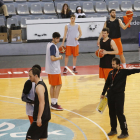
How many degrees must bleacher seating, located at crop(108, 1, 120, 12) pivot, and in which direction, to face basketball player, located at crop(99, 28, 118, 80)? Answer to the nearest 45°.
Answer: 0° — it already faces them

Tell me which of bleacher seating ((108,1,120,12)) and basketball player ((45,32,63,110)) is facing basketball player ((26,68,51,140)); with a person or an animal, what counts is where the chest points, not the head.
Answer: the bleacher seating

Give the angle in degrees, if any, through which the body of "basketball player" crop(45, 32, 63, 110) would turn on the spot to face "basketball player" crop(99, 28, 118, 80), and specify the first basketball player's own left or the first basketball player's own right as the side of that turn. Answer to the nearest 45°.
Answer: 0° — they already face them

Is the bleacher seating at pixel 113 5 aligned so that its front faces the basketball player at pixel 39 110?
yes

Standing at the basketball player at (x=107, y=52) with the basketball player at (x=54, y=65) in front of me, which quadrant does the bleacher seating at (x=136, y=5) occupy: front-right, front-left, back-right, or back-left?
back-right

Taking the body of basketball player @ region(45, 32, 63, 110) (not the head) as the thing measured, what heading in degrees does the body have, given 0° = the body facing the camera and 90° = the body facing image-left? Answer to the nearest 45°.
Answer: approximately 270°

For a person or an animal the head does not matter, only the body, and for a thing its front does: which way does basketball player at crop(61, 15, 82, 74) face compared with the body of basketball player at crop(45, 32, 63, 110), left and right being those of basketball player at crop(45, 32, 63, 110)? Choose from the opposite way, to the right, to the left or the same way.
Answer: to the right

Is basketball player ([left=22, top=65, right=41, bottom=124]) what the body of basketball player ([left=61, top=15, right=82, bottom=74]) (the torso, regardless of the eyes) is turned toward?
yes

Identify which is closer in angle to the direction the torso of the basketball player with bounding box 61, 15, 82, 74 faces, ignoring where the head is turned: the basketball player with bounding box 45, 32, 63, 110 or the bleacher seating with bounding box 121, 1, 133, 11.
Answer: the basketball player

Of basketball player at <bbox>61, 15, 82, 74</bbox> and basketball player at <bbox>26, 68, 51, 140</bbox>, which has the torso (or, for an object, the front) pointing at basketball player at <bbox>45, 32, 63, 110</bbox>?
basketball player at <bbox>61, 15, 82, 74</bbox>

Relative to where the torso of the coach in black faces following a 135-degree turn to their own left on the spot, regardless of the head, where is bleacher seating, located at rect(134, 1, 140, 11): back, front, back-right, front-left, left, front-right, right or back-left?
left

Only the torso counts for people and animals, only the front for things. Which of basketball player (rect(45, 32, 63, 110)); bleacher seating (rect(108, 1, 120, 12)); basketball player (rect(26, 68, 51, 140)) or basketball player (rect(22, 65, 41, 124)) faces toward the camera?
the bleacher seating

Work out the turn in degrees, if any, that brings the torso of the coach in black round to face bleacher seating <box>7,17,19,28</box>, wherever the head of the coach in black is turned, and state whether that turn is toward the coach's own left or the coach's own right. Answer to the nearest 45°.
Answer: approximately 90° to the coach's own right

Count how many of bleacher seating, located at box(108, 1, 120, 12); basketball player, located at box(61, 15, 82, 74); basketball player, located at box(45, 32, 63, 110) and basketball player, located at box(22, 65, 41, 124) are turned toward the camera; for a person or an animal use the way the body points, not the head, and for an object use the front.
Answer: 2

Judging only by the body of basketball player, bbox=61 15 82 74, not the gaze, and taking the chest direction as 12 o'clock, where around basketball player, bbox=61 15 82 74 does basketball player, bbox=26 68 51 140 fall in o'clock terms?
basketball player, bbox=26 68 51 140 is roughly at 12 o'clock from basketball player, bbox=61 15 82 74.

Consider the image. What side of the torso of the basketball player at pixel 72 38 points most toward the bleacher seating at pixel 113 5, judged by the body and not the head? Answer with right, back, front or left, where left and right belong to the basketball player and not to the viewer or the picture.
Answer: back
